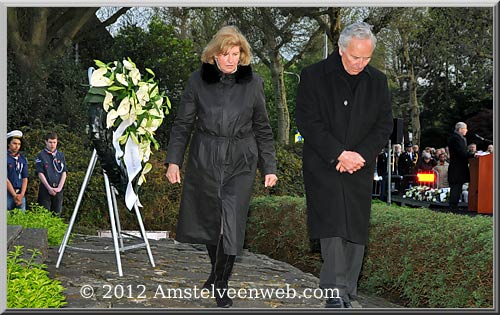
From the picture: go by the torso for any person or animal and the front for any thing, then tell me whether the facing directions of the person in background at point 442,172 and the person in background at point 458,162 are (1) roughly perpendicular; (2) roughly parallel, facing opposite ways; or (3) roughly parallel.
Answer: roughly perpendicular

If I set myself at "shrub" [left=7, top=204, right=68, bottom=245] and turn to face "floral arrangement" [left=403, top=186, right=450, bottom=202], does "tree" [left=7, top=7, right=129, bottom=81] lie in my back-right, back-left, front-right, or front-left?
front-left

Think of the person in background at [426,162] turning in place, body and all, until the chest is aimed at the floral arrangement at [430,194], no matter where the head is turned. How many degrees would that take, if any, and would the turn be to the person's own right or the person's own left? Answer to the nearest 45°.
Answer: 0° — they already face it

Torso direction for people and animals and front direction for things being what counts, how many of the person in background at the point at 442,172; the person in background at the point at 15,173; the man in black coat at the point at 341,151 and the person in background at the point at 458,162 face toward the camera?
3

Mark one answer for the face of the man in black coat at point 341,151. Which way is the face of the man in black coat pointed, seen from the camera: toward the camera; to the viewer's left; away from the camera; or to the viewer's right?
toward the camera

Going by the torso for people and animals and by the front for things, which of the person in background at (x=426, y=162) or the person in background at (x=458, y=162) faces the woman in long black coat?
the person in background at (x=426, y=162)

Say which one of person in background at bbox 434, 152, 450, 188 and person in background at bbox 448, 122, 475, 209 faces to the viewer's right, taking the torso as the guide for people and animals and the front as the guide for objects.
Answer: person in background at bbox 448, 122, 475, 209

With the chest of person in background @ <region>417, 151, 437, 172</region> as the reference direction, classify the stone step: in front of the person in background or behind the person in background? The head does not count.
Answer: in front

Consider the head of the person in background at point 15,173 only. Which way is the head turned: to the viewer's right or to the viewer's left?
to the viewer's right

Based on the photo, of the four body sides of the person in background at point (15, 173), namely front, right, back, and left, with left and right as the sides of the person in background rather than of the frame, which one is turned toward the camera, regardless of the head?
front

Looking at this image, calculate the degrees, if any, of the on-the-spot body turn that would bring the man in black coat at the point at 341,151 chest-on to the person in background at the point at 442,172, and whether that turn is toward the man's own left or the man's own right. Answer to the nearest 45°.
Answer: approximately 180°

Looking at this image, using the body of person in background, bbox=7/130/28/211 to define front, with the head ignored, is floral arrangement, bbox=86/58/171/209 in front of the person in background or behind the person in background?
in front

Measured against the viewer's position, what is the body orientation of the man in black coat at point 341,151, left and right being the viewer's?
facing the viewer
